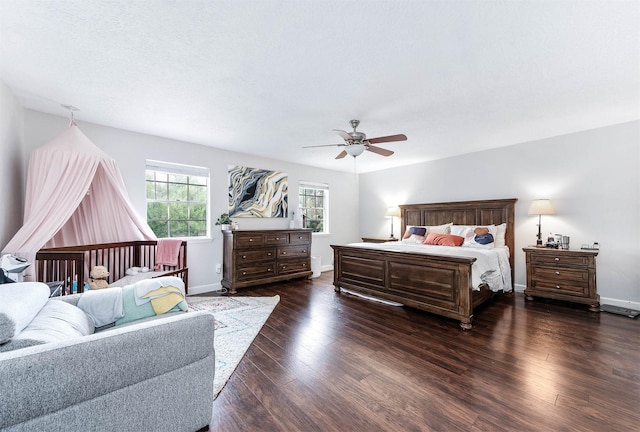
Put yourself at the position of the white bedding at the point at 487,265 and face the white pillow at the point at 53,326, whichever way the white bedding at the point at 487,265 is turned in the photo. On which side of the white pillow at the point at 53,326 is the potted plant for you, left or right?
right

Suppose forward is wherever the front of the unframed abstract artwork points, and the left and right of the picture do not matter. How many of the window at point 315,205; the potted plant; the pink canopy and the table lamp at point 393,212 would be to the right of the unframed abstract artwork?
2

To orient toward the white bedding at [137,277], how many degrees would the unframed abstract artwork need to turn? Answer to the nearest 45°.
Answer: approximately 90° to its right

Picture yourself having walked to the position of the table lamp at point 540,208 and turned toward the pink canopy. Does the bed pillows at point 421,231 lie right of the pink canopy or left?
right

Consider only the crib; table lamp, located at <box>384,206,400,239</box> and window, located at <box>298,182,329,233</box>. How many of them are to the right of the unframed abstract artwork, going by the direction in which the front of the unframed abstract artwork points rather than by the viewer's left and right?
1

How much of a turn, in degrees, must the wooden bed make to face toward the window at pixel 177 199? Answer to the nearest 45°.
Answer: approximately 45° to its right

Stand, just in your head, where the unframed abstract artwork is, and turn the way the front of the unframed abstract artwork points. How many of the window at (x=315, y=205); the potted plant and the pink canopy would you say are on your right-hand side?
2

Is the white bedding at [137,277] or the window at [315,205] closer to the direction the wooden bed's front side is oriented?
the white bedding

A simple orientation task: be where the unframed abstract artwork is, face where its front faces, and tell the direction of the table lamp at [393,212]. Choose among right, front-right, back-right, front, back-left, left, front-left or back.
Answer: front-left

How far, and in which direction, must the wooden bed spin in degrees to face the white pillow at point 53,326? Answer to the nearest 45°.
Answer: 0° — it already faces it

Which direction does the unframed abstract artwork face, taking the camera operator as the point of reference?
facing the viewer and to the right of the viewer

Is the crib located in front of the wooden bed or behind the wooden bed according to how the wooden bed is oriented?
in front

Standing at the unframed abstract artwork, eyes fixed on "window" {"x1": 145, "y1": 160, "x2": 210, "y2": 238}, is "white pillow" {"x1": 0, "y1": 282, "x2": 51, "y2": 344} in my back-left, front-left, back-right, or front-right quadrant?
front-left

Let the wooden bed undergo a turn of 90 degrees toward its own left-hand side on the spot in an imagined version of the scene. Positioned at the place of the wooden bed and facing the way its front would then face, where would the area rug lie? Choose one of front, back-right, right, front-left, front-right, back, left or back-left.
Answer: right

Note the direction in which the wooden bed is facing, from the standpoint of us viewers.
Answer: facing the viewer and to the left of the viewer
